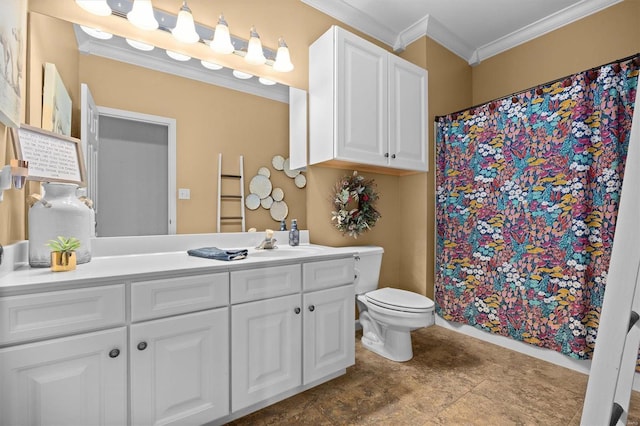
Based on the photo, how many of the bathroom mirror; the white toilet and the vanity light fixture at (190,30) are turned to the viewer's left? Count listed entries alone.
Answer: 0

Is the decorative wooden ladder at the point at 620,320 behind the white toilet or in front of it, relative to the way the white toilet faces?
in front

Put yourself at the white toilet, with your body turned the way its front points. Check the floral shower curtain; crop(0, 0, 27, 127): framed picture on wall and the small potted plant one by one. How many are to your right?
2

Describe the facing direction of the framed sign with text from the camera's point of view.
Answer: facing the viewer and to the right of the viewer

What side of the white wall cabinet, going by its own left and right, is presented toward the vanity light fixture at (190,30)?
right

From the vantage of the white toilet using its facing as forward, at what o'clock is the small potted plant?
The small potted plant is roughly at 3 o'clock from the white toilet.

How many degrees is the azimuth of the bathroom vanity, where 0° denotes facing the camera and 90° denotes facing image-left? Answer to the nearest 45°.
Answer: approximately 315°

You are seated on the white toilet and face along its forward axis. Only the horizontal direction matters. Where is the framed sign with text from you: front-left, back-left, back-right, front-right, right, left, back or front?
right

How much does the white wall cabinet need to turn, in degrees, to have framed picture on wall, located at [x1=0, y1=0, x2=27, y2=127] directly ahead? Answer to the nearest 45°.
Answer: approximately 90° to its right

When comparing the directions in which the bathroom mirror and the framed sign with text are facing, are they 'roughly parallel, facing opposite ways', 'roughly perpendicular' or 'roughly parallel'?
roughly parallel
